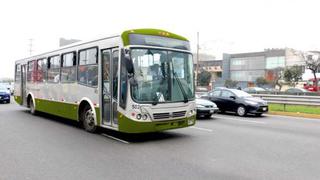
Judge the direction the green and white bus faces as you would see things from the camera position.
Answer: facing the viewer and to the right of the viewer

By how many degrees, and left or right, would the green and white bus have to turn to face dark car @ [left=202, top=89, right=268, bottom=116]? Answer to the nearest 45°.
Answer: approximately 90° to its left

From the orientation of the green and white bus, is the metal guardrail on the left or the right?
on its left

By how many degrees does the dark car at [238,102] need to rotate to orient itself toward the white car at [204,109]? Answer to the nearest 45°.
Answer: approximately 90° to its right

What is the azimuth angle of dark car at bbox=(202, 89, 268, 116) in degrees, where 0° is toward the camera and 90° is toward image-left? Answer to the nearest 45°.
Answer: approximately 315°

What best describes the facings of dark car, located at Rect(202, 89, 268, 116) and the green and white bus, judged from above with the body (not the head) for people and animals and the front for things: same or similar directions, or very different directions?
same or similar directions

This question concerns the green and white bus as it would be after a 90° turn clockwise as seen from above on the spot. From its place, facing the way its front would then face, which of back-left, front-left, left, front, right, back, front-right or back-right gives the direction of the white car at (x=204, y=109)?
back
